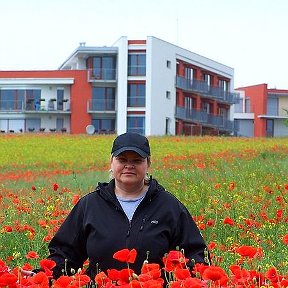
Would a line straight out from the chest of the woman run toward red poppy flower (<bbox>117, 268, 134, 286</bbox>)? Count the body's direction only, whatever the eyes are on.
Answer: yes

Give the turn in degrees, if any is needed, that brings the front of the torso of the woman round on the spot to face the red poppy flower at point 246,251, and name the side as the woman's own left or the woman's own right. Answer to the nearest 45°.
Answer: approximately 45° to the woman's own left

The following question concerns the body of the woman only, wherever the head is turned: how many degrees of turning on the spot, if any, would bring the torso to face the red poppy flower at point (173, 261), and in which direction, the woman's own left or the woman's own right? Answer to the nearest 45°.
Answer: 0° — they already face it

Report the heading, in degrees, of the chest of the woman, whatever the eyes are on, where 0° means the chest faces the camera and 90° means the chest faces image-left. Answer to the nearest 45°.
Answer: approximately 0°

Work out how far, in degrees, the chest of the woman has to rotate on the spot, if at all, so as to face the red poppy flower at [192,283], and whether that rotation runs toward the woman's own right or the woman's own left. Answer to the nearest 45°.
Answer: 0° — they already face it

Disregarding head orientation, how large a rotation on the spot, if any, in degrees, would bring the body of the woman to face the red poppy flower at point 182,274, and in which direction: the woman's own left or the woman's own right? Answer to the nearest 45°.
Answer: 0° — they already face it

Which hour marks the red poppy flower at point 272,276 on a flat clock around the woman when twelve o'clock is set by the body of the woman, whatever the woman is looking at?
The red poppy flower is roughly at 11 o'clock from the woman.
